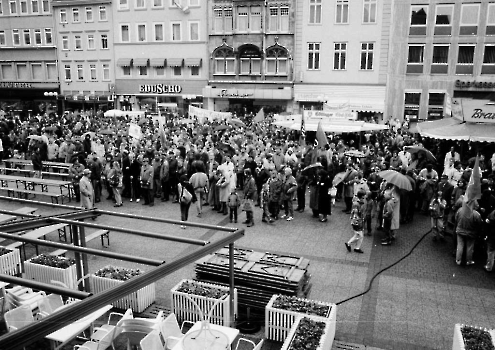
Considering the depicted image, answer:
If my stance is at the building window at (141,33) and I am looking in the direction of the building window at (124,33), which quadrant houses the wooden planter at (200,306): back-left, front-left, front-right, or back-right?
back-left

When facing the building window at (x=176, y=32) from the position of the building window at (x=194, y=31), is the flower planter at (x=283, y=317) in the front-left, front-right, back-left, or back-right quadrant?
back-left

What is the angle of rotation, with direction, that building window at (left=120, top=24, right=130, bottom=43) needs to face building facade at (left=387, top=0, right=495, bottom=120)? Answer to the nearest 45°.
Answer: approximately 45° to its left

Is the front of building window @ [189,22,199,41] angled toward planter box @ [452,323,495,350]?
yes

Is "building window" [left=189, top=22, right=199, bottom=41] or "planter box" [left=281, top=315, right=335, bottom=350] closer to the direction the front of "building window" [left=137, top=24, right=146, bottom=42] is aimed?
the planter box
